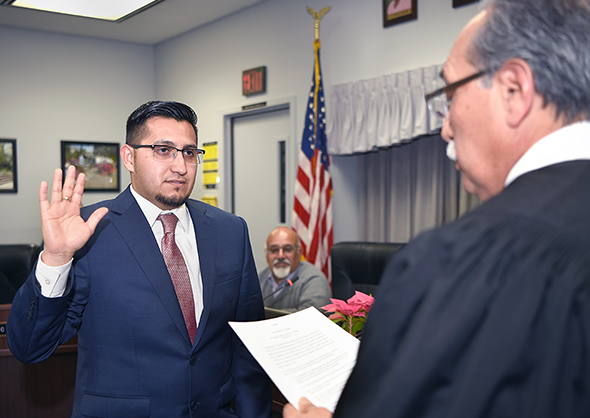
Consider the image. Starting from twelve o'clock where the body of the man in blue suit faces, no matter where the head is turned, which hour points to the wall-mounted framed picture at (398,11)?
The wall-mounted framed picture is roughly at 9 o'clock from the man in blue suit.

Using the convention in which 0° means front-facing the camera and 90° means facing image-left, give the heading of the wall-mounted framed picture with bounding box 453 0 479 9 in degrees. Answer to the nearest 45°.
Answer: approximately 45°

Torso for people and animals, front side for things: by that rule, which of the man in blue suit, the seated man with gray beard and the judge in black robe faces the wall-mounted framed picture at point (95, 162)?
the judge in black robe

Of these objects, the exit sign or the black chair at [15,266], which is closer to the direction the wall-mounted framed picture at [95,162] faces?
the black chair

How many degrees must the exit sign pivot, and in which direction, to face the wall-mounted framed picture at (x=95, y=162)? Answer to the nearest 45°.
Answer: approximately 90° to its right

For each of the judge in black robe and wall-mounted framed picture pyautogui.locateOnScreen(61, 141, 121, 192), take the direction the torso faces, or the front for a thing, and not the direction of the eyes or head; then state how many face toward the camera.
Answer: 1

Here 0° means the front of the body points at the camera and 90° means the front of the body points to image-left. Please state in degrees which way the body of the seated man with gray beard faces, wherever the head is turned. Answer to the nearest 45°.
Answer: approximately 45°
